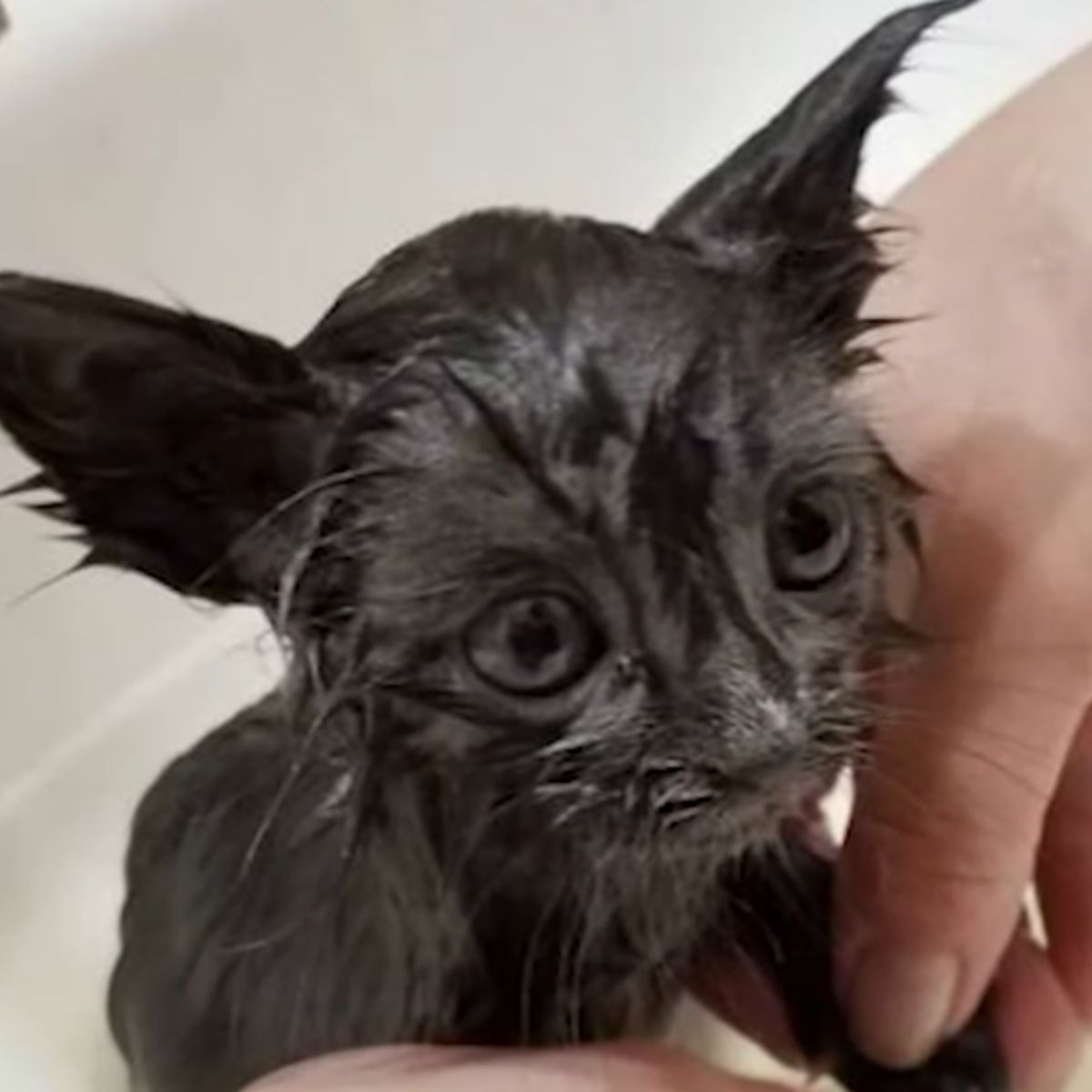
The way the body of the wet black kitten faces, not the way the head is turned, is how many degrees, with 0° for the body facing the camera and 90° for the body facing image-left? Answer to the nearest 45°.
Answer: approximately 315°
